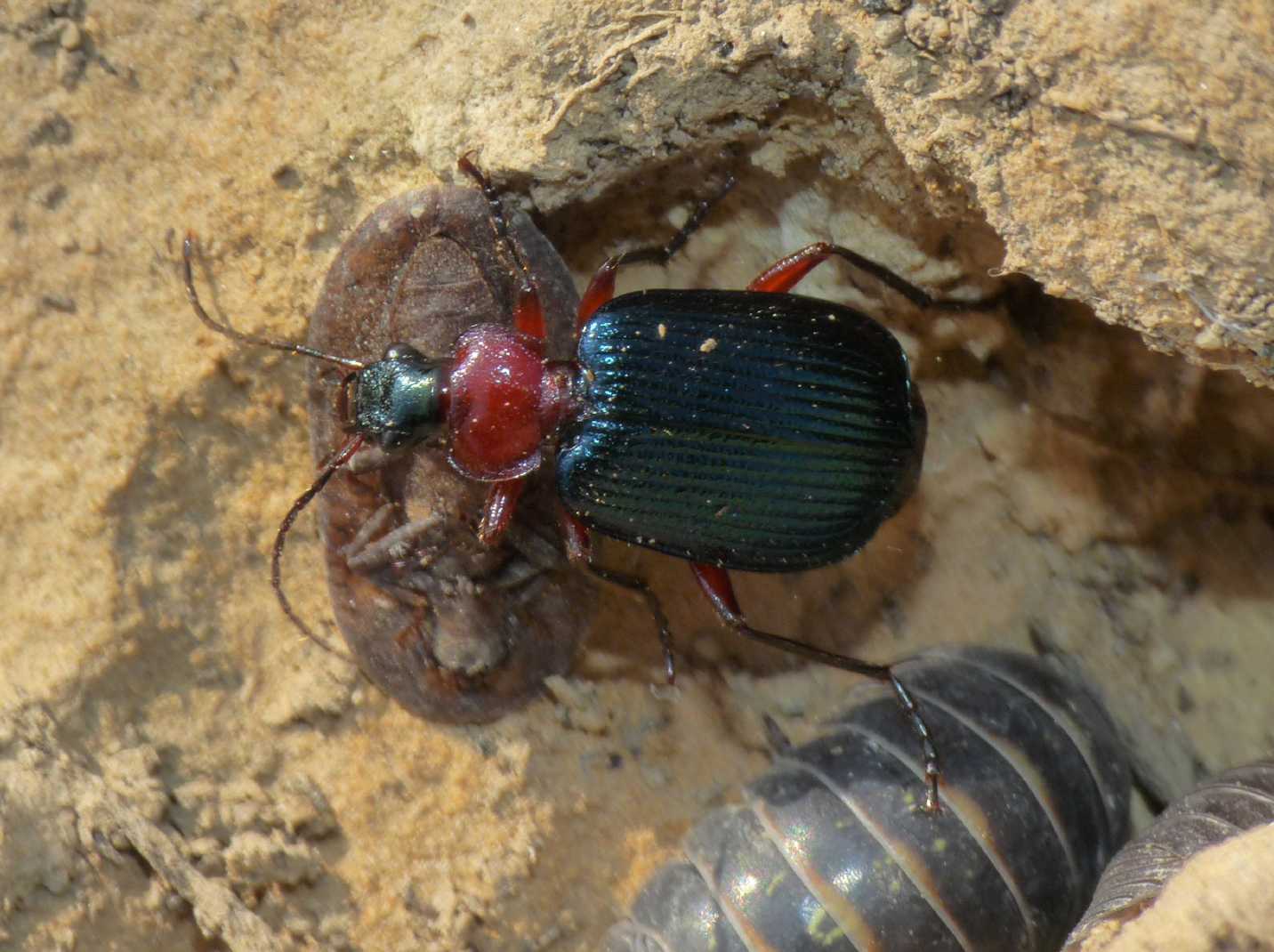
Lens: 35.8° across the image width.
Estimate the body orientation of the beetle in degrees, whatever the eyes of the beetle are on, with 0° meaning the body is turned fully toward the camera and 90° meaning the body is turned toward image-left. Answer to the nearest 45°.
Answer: approximately 90°
